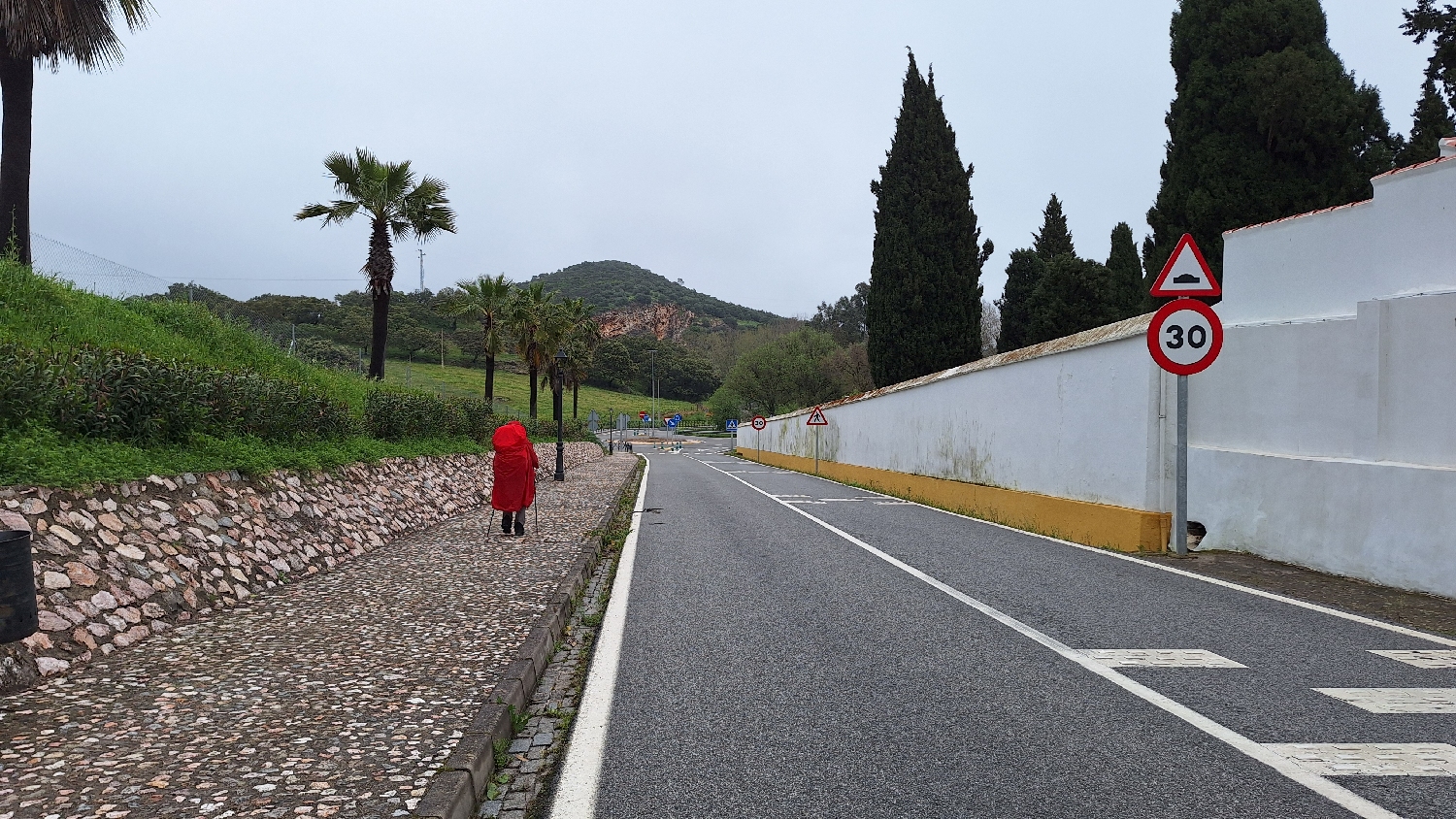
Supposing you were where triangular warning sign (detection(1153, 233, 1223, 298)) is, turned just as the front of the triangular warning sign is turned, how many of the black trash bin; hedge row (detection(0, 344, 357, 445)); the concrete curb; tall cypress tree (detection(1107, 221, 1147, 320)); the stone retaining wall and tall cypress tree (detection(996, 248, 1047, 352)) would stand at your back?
2

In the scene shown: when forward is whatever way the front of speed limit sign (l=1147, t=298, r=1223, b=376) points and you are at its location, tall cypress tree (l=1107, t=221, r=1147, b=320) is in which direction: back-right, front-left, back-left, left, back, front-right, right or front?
back

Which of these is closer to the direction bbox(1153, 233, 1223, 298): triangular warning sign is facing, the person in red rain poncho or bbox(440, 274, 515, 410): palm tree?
the person in red rain poncho

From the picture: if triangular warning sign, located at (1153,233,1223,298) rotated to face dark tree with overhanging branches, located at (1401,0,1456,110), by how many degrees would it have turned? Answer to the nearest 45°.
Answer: approximately 180°

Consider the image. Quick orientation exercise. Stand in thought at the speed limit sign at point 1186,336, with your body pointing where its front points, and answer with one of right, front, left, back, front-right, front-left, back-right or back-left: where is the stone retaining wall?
front-right

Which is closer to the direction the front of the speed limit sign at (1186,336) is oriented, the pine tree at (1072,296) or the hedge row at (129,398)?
the hedge row

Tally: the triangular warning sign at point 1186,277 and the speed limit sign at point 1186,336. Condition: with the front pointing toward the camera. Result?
2

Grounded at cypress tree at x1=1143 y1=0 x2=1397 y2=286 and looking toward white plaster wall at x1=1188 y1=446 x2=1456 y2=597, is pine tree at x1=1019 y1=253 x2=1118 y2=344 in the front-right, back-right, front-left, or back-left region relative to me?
back-right

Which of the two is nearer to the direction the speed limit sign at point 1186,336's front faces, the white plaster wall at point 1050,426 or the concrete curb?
the concrete curb

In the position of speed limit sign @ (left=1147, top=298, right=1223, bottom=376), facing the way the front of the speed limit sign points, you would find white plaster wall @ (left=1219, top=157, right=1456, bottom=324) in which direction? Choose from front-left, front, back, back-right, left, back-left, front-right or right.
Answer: left

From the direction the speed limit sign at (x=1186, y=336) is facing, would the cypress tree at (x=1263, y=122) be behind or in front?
behind

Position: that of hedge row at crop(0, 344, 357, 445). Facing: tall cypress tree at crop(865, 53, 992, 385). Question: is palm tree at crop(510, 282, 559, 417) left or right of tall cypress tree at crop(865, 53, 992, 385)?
left

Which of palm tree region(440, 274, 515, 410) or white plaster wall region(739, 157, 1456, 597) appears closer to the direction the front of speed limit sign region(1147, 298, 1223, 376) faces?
the white plaster wall
